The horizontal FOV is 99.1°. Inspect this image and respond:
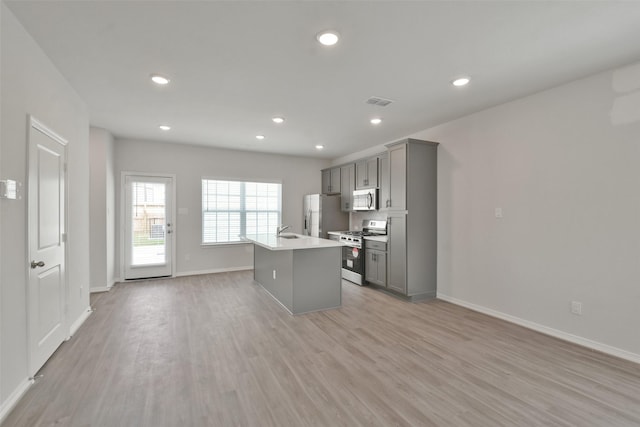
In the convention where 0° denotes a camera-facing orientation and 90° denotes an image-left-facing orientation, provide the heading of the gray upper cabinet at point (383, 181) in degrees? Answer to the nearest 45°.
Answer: approximately 45°

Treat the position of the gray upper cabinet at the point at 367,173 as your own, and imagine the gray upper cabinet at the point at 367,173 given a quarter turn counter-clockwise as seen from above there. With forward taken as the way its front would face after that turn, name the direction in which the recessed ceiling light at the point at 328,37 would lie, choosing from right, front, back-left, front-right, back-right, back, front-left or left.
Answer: front-right

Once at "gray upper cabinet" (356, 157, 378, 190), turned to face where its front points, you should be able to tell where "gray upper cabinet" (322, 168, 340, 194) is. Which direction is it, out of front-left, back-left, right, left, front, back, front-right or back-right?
right

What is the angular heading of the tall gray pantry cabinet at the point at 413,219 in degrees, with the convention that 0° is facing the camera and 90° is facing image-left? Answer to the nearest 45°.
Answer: approximately 45°

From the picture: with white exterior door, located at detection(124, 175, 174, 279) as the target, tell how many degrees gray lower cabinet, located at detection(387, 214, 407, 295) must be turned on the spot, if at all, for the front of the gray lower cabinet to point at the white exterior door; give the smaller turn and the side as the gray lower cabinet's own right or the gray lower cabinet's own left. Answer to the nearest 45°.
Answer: approximately 45° to the gray lower cabinet's own right

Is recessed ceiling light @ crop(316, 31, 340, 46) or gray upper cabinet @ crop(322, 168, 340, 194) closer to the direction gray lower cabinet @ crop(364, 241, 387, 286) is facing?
the recessed ceiling light

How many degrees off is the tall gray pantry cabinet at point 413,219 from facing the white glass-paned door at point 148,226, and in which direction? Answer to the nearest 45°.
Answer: approximately 45° to its right

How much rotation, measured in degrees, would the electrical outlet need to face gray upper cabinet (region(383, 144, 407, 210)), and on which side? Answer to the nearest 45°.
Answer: approximately 45° to its right

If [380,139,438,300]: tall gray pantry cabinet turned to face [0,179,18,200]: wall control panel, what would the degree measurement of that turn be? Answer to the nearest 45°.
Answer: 0° — it already faces it

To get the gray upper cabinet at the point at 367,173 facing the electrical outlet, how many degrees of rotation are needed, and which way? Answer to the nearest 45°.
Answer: approximately 90° to its left
